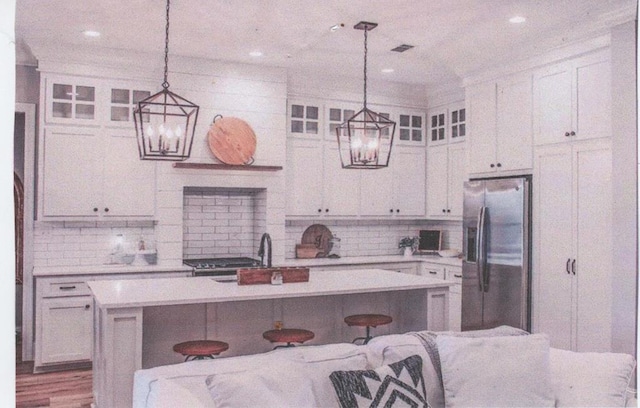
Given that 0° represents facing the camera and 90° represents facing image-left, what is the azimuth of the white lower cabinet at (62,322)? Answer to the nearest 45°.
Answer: approximately 0°

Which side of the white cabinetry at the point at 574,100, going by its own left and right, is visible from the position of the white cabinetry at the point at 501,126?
right

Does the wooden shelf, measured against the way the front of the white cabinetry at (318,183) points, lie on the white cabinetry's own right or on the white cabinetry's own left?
on the white cabinetry's own right

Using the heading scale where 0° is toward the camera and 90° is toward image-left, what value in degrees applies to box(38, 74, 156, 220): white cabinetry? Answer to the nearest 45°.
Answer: approximately 0°

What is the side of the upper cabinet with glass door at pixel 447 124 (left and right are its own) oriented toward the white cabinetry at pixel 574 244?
left

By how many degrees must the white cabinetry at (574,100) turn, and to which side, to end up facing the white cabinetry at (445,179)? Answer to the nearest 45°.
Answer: approximately 90° to its right
